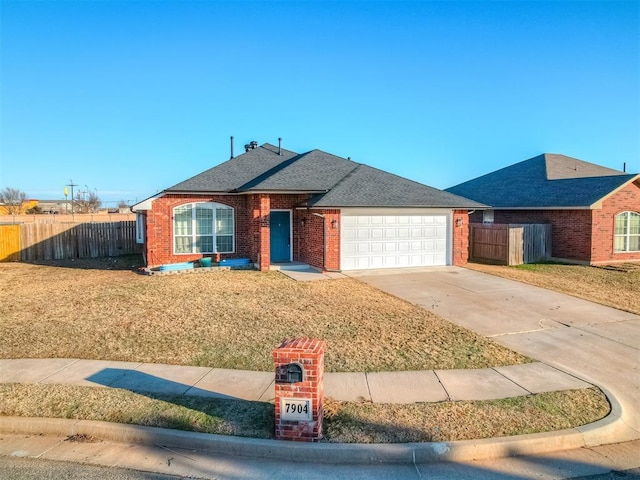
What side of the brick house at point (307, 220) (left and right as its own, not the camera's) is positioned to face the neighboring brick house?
left

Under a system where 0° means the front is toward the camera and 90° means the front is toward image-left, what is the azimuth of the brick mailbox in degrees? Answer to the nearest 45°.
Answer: approximately 0°

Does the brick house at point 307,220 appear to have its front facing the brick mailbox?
yes

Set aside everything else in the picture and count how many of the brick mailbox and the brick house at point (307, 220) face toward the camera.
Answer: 2

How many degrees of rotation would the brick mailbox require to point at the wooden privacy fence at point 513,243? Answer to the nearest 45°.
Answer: approximately 135° to its left

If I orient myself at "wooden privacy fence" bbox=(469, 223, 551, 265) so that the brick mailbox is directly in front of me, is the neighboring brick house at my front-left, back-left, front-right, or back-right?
back-left

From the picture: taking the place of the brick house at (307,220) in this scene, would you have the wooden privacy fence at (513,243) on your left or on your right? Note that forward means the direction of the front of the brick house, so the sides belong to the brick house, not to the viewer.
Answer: on your left

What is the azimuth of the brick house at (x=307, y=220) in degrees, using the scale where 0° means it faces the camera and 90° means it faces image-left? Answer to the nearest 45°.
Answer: approximately 0°

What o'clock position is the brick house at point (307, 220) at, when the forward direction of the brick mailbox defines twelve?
The brick house is roughly at 6 o'clock from the brick mailbox.

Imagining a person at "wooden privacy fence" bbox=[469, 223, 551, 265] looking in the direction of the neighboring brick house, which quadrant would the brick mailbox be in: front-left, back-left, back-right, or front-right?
back-right

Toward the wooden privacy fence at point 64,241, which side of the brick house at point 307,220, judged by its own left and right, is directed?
right
